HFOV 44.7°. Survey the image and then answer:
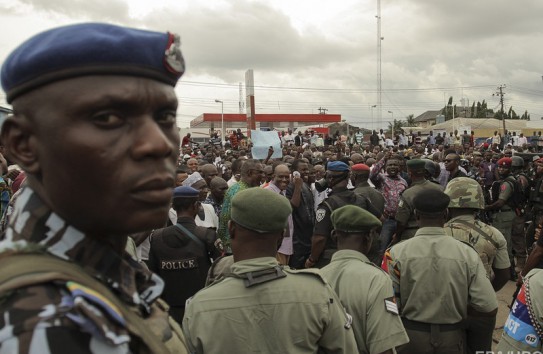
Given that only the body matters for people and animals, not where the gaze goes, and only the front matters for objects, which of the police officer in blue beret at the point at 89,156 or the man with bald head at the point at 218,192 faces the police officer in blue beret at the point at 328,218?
the man with bald head

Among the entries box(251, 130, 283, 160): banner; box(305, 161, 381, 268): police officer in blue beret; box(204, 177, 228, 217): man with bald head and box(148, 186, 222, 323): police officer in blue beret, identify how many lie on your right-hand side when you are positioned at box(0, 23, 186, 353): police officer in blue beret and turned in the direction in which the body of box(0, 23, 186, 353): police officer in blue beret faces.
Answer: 0

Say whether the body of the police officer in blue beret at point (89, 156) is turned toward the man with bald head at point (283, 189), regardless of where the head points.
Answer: no

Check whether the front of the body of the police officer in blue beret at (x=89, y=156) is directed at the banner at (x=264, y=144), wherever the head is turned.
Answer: no

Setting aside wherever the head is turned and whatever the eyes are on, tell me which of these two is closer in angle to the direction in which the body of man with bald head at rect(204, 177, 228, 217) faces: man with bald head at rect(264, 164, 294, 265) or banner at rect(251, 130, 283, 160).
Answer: the man with bald head

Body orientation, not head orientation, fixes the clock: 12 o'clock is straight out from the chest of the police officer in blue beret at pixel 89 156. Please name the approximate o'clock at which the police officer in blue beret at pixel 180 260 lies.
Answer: the police officer in blue beret at pixel 180 260 is roughly at 8 o'clock from the police officer in blue beret at pixel 89 156.

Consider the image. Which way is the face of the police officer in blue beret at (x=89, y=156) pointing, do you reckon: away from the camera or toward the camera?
toward the camera

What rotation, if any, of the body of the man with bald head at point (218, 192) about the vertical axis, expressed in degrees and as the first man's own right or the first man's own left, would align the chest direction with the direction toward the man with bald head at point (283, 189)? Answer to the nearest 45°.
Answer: approximately 45° to the first man's own left

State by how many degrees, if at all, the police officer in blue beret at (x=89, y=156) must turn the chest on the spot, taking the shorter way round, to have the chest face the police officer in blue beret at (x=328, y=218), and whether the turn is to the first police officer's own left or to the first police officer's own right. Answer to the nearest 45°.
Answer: approximately 90° to the first police officer's own left

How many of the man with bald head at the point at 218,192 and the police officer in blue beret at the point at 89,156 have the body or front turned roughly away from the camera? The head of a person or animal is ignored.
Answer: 0

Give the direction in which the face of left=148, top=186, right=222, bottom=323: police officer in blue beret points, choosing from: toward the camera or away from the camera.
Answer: away from the camera

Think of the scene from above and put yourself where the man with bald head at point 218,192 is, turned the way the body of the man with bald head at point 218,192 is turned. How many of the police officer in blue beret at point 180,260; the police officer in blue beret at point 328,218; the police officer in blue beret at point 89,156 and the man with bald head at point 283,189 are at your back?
0

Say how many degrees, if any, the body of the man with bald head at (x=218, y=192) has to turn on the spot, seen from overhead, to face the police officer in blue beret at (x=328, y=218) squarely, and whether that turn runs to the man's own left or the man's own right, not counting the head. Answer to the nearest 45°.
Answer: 0° — they already face them

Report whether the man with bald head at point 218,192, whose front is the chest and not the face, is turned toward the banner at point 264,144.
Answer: no

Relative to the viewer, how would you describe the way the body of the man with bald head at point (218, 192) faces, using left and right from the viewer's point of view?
facing the viewer and to the right of the viewer

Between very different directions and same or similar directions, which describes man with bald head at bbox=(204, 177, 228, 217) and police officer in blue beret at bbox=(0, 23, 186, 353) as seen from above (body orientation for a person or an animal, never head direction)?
same or similar directions

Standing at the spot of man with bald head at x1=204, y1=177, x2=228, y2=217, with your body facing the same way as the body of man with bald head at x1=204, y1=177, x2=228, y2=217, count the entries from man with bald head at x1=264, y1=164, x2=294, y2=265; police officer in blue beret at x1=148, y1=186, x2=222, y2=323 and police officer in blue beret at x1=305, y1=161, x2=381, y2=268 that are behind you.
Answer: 0

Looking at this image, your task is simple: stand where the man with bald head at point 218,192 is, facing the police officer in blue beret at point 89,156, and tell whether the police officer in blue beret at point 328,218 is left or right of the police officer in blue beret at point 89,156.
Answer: left
